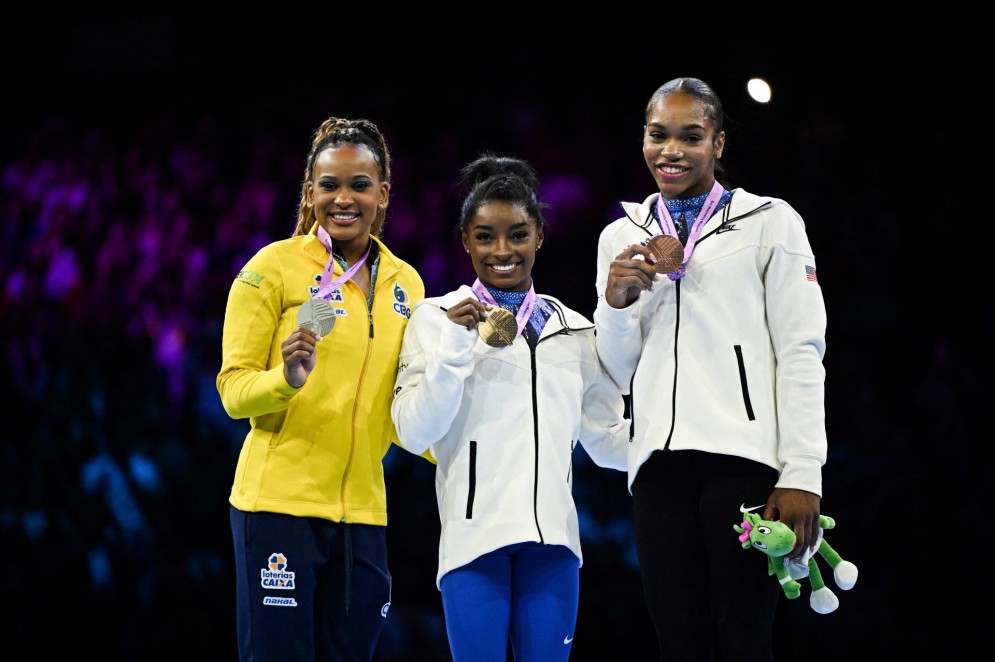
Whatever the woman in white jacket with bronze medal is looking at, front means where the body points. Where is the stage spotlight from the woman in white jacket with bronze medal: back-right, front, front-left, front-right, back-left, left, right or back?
back-right

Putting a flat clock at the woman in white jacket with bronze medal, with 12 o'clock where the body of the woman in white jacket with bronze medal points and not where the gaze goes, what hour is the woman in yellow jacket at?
The woman in yellow jacket is roughly at 2 o'clock from the woman in white jacket with bronze medal.

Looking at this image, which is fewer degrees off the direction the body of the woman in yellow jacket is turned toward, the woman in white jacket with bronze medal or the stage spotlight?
the woman in white jacket with bronze medal

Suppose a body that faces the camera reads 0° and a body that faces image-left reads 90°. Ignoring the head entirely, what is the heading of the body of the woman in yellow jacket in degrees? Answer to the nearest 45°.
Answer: approximately 315°

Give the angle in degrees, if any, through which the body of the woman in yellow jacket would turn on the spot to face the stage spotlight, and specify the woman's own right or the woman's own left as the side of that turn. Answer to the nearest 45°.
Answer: approximately 90° to the woman's own left
